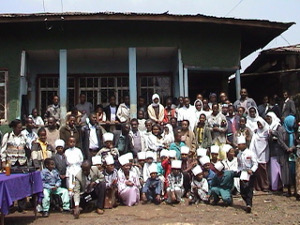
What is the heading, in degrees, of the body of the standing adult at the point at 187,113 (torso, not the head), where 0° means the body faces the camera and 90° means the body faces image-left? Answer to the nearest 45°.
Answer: approximately 0°

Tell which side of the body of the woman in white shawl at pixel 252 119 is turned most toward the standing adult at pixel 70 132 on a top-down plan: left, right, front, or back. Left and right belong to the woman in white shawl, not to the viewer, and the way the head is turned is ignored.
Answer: right

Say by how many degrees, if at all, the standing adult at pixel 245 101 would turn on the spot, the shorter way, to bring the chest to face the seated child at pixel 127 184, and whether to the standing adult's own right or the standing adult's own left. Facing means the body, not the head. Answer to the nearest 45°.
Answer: approximately 45° to the standing adult's own right
